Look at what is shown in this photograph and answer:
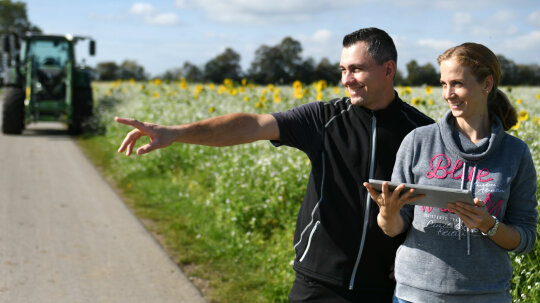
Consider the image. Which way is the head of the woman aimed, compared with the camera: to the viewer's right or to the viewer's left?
to the viewer's left

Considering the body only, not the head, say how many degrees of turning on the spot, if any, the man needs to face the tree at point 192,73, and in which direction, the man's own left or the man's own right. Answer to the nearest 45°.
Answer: approximately 180°

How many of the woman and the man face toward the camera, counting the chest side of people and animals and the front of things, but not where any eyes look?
2

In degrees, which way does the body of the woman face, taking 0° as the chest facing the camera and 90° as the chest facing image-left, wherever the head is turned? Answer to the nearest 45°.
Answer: approximately 0°

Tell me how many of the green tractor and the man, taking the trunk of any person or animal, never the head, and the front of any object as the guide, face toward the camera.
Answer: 2

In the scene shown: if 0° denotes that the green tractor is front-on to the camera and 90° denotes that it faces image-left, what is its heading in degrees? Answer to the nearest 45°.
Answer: approximately 0°

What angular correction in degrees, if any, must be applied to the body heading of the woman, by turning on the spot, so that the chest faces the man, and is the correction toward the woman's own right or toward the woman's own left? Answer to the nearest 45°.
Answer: approximately 135° to the woman's own right

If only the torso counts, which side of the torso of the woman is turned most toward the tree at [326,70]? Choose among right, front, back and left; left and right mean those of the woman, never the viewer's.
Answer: back

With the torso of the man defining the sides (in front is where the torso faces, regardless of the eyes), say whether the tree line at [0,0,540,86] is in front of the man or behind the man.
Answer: behind

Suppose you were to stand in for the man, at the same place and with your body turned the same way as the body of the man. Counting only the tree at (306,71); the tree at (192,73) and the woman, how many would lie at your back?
2
